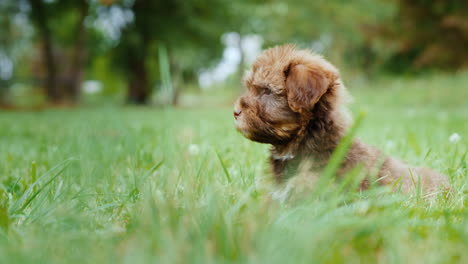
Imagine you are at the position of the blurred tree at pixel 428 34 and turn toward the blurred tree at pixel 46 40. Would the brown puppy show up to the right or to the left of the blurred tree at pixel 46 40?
left

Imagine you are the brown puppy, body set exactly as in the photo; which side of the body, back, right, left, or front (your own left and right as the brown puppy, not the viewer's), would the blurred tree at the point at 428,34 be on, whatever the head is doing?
right

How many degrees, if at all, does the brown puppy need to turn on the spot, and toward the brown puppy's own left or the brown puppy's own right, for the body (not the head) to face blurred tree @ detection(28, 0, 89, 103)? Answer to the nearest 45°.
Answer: approximately 45° to the brown puppy's own right

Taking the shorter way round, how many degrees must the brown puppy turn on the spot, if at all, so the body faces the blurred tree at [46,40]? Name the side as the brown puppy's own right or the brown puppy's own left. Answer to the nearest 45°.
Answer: approximately 45° to the brown puppy's own right

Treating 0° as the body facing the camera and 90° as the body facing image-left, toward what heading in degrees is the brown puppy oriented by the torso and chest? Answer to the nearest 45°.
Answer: approximately 90°
